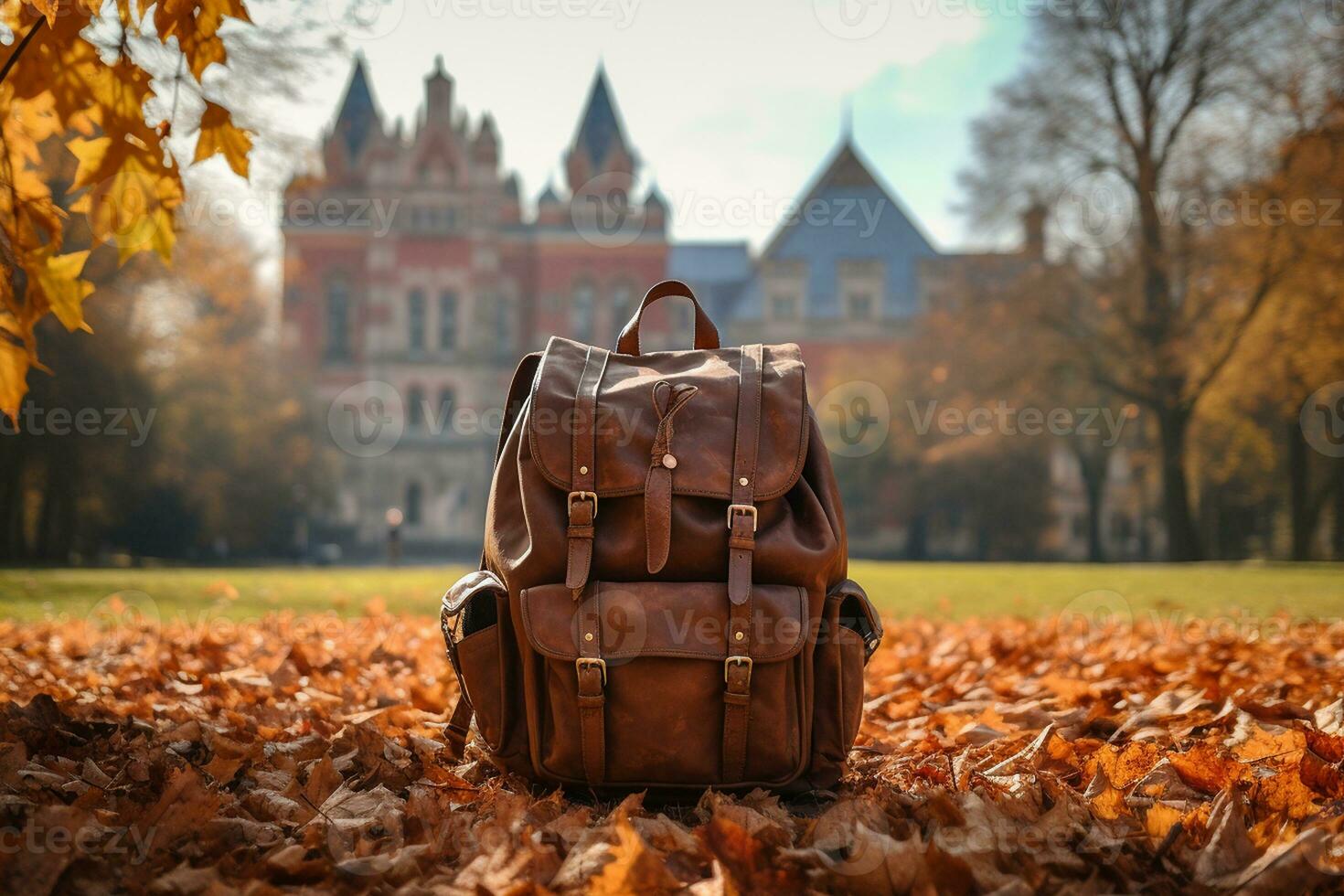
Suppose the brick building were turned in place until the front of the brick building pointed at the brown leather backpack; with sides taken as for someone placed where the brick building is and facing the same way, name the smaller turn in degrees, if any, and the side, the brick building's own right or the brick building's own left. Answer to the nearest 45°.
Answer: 0° — it already faces it

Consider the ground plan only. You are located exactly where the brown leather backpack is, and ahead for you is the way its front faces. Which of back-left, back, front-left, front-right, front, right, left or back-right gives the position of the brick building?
back

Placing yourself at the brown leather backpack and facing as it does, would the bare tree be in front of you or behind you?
behind

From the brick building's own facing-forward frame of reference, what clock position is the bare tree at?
The bare tree is roughly at 11 o'clock from the brick building.

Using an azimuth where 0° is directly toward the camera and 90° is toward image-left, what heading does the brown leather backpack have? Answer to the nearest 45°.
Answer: approximately 0°

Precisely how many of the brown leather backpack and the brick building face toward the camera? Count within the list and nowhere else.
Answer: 2
